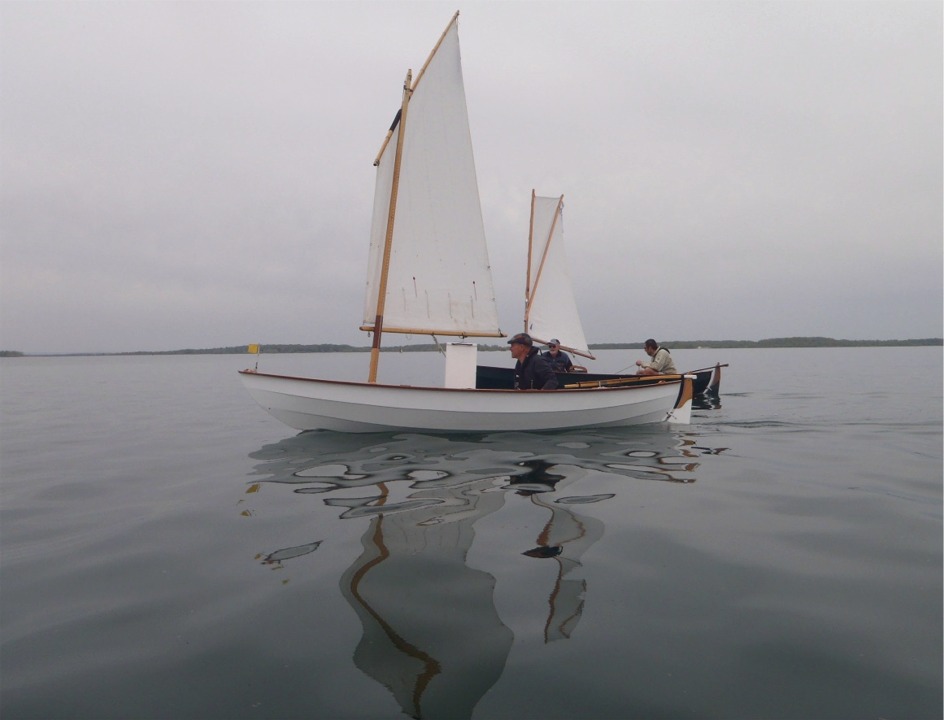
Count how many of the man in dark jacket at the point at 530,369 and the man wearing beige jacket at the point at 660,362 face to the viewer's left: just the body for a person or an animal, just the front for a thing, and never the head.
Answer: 2

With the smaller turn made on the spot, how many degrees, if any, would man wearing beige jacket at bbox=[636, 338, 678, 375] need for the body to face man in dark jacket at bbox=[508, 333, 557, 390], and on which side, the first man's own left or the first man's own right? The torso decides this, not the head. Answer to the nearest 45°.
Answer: approximately 45° to the first man's own left

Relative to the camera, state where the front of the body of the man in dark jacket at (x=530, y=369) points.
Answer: to the viewer's left

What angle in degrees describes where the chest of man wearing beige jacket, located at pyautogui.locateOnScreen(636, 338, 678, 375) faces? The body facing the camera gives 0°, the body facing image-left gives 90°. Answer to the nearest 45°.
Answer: approximately 90°

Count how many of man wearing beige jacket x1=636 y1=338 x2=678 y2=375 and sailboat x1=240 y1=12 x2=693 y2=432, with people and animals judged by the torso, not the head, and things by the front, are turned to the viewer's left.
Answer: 2

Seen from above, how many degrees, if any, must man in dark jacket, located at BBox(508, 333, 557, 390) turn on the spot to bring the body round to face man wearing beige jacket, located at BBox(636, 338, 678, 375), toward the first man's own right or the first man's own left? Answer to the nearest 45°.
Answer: approximately 135° to the first man's own right

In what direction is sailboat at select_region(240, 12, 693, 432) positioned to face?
to the viewer's left
